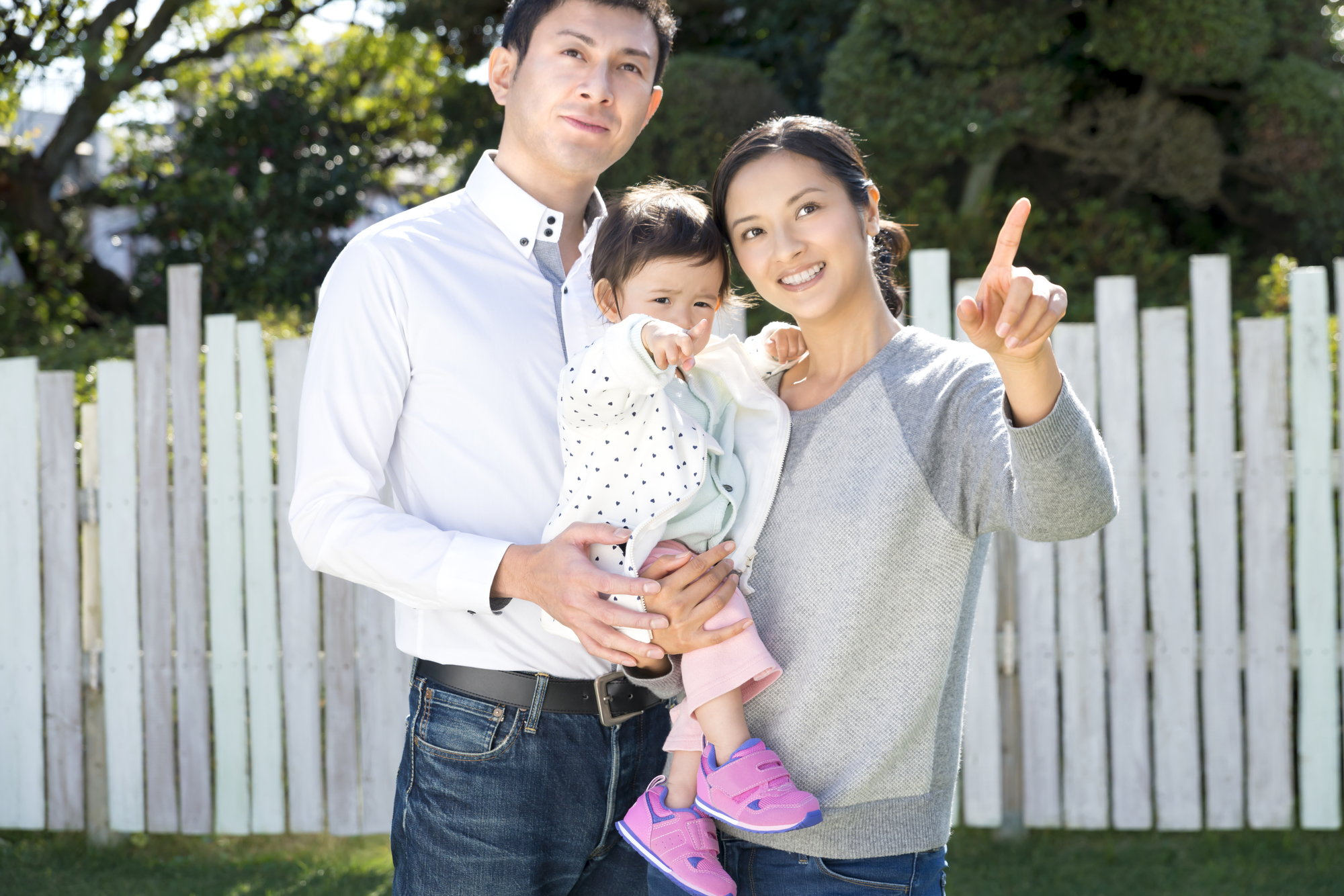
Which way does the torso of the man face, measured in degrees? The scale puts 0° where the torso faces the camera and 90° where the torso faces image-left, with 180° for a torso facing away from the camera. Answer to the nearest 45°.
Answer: approximately 315°

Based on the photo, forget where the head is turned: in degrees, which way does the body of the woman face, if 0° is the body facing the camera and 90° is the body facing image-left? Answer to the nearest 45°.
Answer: approximately 45°

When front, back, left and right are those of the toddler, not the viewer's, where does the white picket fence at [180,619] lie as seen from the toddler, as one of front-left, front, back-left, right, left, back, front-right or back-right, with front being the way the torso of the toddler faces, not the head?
back

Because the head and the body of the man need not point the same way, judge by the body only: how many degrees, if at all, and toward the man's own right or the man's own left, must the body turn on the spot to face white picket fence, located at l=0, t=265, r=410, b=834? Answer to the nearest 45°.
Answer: approximately 180°

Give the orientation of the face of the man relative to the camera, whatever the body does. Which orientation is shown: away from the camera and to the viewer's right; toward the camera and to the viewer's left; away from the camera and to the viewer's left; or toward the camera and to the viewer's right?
toward the camera and to the viewer's right

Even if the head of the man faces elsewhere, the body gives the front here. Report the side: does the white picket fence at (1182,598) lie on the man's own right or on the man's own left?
on the man's own left

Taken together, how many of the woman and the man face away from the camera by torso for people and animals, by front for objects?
0

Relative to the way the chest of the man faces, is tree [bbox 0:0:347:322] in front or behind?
behind

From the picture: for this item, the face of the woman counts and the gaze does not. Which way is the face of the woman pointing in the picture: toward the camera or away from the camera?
toward the camera

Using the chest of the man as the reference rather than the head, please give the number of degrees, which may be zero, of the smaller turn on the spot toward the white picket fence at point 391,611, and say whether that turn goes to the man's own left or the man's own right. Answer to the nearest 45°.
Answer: approximately 135° to the man's own left
